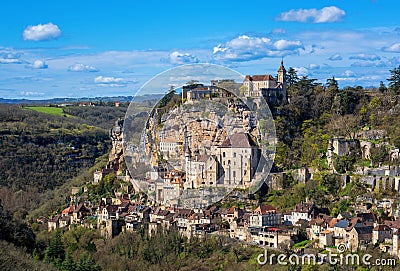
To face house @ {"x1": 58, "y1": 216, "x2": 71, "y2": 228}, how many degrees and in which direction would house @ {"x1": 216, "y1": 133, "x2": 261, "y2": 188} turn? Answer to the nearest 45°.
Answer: approximately 90° to its right

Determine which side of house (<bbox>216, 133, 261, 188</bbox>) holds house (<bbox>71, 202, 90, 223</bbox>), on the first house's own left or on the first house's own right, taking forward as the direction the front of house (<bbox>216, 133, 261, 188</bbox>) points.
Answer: on the first house's own right

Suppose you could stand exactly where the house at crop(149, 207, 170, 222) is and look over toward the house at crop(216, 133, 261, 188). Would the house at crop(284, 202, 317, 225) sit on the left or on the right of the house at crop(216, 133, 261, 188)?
right

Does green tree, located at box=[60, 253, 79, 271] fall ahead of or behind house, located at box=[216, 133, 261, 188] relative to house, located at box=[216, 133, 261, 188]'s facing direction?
ahead

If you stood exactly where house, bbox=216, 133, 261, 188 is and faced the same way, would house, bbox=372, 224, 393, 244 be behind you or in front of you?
in front

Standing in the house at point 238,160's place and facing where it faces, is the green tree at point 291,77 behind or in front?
behind

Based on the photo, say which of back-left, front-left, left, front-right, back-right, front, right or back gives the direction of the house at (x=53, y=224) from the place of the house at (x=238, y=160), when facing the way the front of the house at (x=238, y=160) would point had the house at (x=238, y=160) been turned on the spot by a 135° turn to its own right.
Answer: front-left

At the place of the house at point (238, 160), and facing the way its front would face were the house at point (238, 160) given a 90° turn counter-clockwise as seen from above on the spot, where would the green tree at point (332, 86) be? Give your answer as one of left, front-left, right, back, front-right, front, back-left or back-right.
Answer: front-left

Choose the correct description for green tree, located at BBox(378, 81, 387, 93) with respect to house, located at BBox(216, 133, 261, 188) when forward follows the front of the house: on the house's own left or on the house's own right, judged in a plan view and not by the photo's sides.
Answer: on the house's own left

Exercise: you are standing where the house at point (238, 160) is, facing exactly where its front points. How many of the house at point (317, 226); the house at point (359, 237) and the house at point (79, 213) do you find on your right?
1

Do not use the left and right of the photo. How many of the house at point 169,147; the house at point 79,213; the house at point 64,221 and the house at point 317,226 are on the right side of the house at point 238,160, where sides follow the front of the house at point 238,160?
3

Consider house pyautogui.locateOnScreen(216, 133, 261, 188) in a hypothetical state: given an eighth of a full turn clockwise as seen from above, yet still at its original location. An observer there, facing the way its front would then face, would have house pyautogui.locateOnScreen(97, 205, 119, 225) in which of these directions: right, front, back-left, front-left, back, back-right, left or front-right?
front-right

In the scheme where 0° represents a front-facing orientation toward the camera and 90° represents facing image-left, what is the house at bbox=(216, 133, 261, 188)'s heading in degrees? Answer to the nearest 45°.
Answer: approximately 0°

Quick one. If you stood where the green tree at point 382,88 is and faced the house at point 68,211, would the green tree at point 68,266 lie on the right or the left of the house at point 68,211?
left

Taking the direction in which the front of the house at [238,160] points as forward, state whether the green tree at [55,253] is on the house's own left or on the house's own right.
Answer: on the house's own right

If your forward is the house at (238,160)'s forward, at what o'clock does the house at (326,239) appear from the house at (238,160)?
the house at (326,239) is roughly at 11 o'clock from the house at (238,160).
